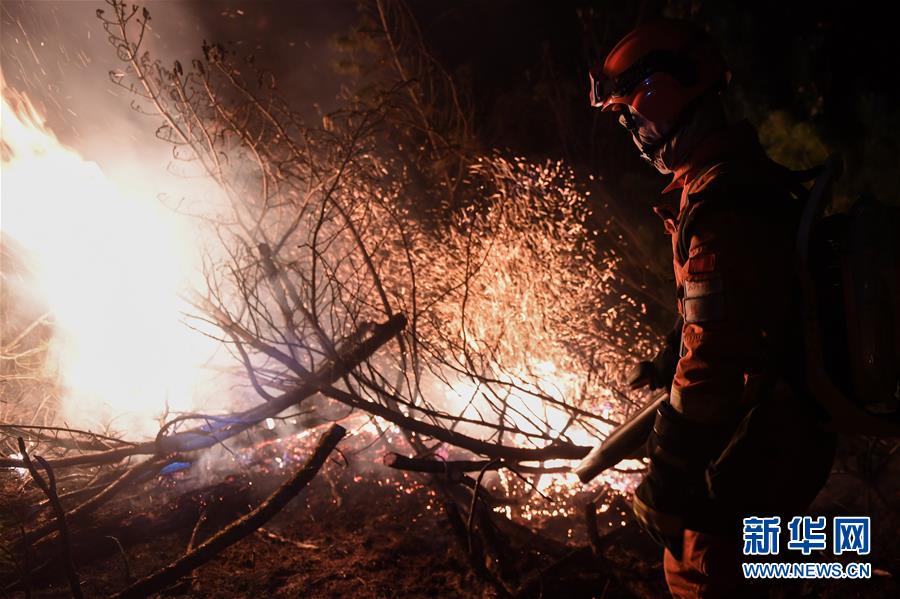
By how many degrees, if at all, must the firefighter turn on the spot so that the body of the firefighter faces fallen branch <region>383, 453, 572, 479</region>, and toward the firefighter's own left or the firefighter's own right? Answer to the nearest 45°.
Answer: approximately 45° to the firefighter's own right

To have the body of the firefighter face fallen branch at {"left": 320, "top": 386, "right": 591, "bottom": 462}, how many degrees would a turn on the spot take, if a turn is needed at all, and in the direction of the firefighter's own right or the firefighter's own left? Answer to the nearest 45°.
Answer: approximately 45° to the firefighter's own right

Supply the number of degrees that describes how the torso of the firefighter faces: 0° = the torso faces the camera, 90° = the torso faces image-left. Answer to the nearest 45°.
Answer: approximately 90°

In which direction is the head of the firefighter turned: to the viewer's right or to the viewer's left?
to the viewer's left
